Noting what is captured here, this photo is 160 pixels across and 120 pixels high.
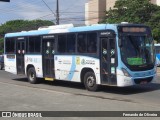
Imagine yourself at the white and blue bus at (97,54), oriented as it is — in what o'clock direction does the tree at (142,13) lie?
The tree is roughly at 8 o'clock from the white and blue bus.

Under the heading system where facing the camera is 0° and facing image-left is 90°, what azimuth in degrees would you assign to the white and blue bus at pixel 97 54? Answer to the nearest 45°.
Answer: approximately 315°
